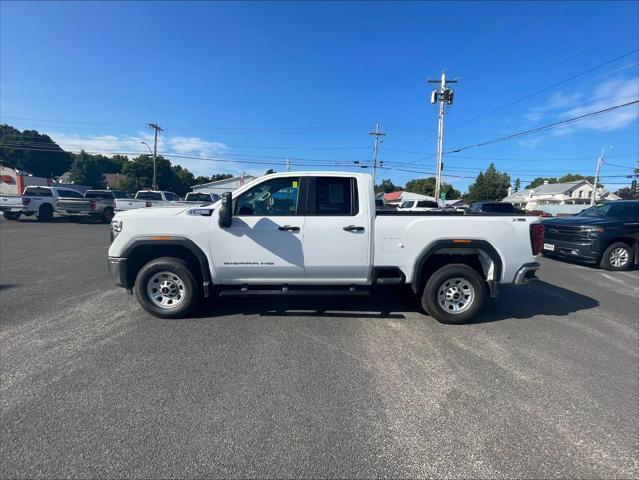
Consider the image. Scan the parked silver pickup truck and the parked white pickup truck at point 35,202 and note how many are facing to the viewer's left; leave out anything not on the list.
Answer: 0

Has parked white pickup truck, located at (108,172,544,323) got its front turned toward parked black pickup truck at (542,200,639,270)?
no

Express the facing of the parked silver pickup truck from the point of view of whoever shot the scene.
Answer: facing away from the viewer and to the right of the viewer

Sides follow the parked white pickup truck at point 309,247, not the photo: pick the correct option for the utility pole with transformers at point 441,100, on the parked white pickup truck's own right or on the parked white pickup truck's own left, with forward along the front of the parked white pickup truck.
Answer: on the parked white pickup truck's own right

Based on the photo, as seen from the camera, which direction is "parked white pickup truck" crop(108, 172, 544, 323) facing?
to the viewer's left

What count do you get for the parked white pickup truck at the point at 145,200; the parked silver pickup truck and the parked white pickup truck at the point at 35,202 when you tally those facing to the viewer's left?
0

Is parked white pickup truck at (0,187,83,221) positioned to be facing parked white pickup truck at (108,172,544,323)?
no

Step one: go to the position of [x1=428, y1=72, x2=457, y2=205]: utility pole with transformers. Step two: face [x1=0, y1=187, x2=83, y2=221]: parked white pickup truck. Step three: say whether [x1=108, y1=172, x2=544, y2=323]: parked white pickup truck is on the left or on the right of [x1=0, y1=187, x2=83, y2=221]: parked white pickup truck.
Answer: left

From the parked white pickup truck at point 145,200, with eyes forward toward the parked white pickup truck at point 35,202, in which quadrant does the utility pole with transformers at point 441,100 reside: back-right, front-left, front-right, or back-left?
back-right

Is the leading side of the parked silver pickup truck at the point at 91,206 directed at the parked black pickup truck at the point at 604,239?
no

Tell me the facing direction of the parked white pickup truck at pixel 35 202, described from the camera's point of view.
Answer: facing away from the viewer and to the right of the viewer

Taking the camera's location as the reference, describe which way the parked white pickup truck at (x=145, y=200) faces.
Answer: facing away from the viewer and to the right of the viewer
